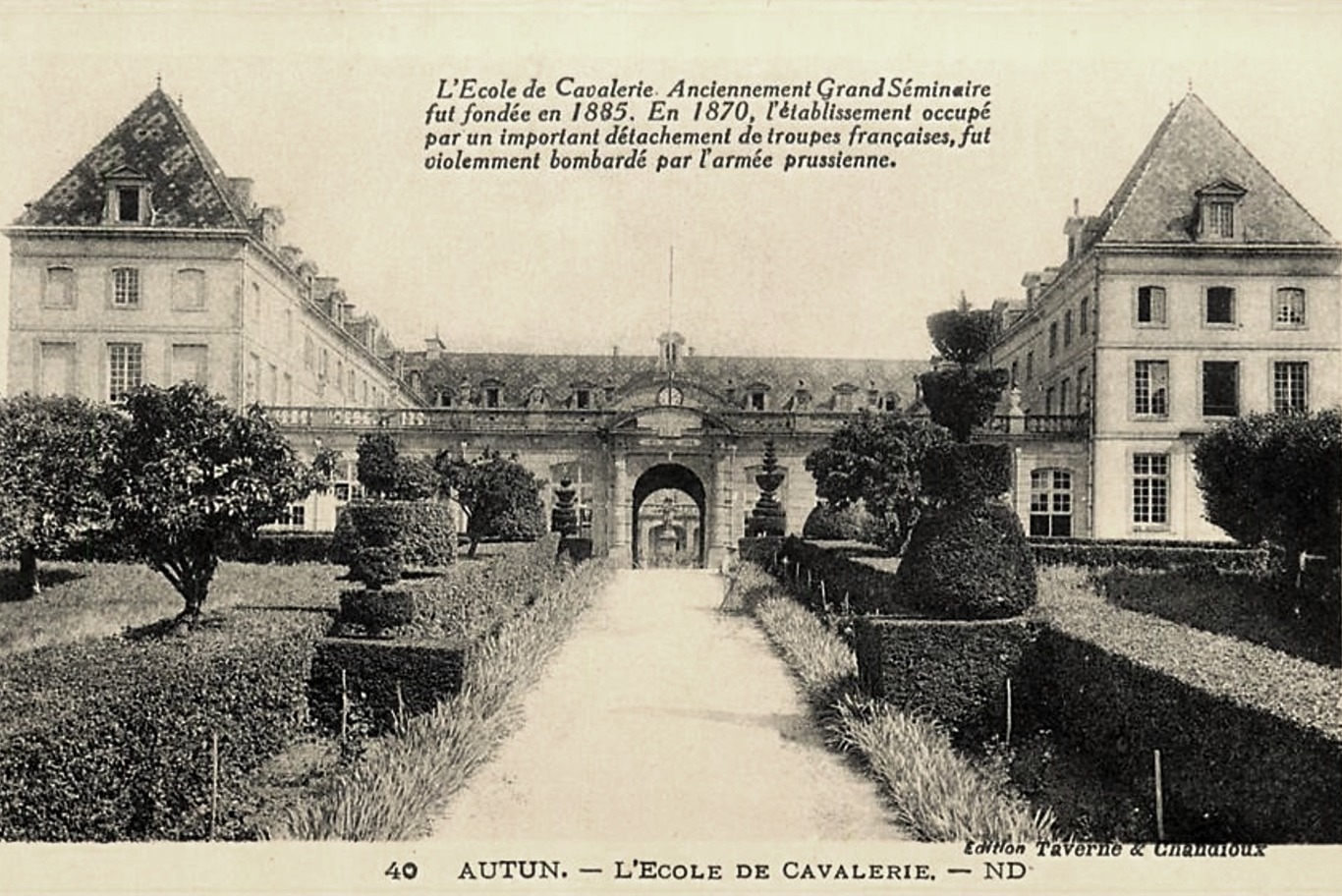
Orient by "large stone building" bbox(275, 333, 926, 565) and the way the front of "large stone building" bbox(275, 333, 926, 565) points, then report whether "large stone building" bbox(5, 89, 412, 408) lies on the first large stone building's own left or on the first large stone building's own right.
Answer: on the first large stone building's own right

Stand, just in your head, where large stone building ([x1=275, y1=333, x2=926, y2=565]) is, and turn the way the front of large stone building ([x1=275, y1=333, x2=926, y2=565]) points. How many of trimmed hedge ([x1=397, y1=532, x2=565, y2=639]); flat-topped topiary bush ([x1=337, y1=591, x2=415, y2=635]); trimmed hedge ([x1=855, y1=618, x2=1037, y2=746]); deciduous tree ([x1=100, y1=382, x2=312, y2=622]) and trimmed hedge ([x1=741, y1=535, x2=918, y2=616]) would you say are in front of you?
5

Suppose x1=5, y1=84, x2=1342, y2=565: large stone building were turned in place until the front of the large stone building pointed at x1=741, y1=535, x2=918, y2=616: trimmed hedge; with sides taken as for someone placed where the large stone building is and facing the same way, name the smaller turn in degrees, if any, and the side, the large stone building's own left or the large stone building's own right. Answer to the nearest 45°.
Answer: approximately 45° to the large stone building's own right

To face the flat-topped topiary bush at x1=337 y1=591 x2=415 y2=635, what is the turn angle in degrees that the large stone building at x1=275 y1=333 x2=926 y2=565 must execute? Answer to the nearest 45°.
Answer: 0° — it already faces it

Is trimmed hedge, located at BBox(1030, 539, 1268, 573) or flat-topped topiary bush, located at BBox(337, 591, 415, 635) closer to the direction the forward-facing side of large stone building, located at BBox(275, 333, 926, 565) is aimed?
the flat-topped topiary bush

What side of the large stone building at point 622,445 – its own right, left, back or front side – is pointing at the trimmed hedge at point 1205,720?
front

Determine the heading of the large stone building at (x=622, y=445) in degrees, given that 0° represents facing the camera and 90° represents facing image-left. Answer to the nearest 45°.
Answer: approximately 0°

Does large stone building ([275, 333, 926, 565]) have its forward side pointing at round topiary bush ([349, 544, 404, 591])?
yes

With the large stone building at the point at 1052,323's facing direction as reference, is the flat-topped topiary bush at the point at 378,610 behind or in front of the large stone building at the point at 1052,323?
in front

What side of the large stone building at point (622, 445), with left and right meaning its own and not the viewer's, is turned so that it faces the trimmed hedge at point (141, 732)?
front
